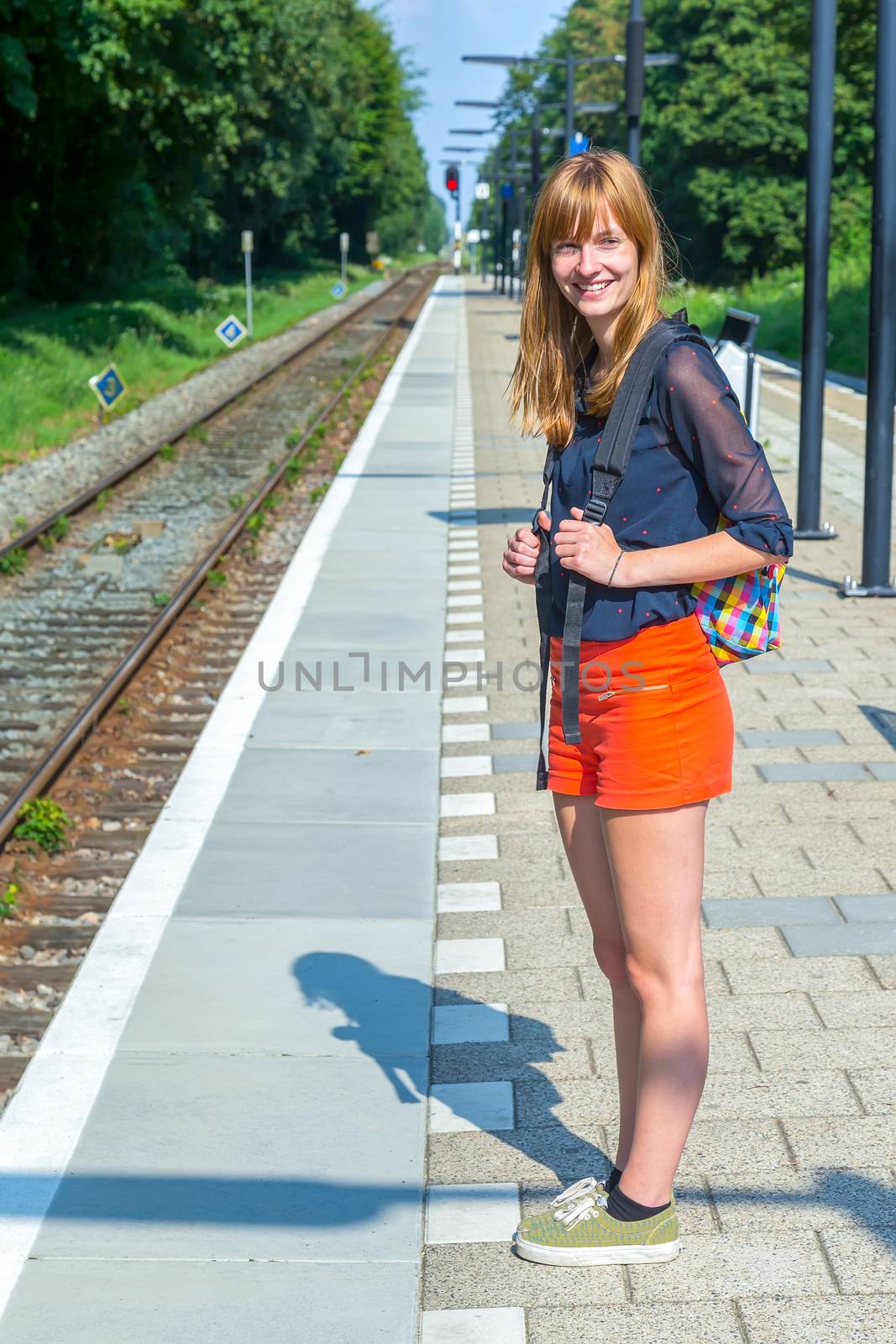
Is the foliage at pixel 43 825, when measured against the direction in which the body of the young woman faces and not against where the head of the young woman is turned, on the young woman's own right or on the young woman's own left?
on the young woman's own right

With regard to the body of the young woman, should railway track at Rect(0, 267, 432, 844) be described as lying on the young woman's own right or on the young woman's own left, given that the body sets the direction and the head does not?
on the young woman's own right

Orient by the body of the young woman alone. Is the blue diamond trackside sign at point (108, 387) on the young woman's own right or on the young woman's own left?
on the young woman's own right

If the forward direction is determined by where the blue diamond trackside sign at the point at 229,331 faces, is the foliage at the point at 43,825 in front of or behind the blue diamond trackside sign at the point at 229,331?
in front

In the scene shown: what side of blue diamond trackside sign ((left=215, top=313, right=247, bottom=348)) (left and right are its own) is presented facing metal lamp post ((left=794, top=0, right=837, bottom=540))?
front

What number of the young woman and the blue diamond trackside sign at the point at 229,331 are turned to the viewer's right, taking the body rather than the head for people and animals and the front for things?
0

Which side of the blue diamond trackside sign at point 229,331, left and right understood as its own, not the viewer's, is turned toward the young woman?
front

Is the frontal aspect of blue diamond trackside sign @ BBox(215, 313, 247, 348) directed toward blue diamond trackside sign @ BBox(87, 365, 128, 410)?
yes

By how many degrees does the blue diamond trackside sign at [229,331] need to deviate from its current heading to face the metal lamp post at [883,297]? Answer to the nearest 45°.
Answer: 0° — it already faces it

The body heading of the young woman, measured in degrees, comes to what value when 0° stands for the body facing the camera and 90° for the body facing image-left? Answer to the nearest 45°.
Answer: approximately 45°

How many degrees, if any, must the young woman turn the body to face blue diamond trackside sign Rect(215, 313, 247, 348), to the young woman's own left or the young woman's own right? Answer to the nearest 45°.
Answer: approximately 135° to the young woman's own right
